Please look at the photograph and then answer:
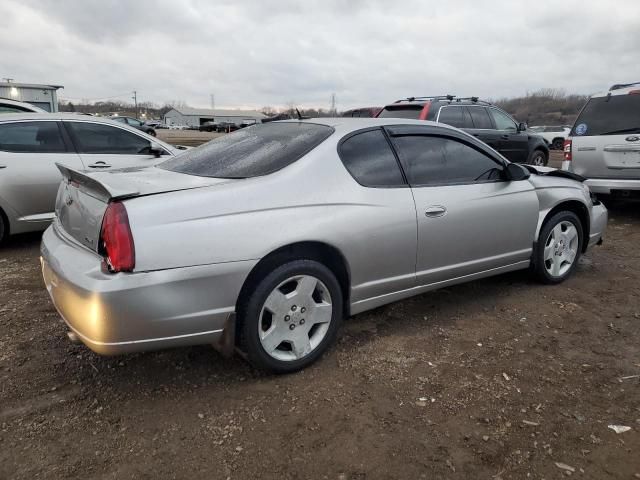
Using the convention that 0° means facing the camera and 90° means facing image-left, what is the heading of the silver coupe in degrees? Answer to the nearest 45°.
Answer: approximately 225°

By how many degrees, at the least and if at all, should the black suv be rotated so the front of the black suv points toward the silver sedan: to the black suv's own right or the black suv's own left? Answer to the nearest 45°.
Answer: approximately 180°

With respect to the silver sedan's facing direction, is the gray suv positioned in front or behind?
in front

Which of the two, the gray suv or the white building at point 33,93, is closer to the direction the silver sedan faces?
the gray suv

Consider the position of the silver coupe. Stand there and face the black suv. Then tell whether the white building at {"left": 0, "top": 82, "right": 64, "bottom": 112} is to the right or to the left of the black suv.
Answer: left

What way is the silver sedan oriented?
to the viewer's right

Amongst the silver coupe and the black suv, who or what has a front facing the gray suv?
the silver coupe

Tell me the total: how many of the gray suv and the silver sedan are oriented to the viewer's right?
1

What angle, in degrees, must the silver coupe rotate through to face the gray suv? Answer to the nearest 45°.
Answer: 0° — it already faces it

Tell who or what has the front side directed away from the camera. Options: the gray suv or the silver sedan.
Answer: the gray suv

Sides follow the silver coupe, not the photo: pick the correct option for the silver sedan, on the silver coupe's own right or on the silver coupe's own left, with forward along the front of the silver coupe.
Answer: on the silver coupe's own left

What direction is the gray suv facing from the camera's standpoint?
away from the camera
